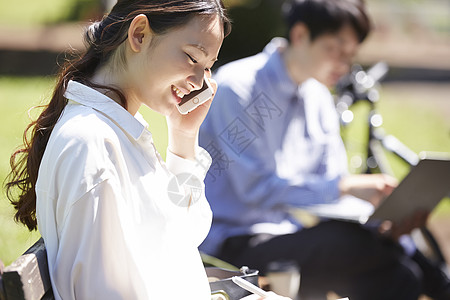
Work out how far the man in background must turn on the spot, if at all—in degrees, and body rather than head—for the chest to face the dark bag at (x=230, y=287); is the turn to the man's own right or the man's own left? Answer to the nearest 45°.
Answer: approximately 45° to the man's own right

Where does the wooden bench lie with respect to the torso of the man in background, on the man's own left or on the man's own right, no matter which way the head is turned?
on the man's own right

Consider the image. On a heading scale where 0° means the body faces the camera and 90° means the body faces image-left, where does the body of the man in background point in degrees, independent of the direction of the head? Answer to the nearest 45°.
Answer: approximately 315°
